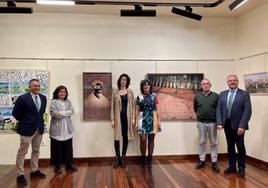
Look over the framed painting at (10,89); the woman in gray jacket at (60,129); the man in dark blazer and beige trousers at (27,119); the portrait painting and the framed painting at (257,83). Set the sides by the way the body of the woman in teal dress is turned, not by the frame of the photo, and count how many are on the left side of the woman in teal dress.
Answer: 1

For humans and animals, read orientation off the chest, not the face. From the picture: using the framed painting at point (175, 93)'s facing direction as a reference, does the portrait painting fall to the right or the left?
on its right

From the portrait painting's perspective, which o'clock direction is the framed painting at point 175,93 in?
The framed painting is roughly at 9 o'clock from the portrait painting.

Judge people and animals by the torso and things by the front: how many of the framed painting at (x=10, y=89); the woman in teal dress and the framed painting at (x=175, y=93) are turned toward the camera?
3

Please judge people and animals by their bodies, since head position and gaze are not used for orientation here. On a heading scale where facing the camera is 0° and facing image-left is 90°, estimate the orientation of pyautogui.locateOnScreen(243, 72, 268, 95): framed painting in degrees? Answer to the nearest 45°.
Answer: approximately 45°

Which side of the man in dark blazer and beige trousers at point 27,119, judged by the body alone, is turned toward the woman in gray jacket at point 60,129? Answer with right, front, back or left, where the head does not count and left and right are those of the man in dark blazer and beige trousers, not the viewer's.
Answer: left

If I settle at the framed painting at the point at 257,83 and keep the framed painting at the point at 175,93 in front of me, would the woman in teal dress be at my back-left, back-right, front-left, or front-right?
front-left

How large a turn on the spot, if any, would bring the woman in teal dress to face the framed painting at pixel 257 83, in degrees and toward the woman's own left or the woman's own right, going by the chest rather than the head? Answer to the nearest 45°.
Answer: approximately 90° to the woman's own left

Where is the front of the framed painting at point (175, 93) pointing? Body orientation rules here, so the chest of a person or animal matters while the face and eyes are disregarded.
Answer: toward the camera

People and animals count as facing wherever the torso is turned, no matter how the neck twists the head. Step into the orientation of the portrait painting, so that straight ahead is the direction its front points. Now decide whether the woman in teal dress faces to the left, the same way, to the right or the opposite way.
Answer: the same way

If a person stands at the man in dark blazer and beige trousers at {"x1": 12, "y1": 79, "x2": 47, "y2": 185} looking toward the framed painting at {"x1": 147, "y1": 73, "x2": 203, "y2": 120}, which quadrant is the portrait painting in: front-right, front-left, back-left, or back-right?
front-left

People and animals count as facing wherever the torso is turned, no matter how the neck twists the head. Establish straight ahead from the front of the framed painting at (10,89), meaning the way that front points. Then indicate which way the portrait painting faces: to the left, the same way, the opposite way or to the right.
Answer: the same way

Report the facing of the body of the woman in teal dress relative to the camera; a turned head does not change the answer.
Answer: toward the camera

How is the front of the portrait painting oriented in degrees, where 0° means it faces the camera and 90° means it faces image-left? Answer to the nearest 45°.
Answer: approximately 0°

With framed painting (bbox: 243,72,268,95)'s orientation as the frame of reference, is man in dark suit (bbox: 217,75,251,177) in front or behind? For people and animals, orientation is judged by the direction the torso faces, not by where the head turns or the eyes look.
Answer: in front

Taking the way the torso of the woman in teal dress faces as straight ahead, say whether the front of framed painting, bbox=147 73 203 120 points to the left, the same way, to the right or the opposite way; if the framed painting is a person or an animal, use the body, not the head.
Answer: the same way

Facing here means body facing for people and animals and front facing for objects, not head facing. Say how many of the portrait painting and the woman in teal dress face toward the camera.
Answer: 2

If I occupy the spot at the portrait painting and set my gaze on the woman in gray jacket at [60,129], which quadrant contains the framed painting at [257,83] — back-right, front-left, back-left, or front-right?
back-left

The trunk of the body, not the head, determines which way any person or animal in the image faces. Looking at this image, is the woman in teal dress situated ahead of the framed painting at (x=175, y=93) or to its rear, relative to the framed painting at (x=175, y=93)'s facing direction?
ahead
